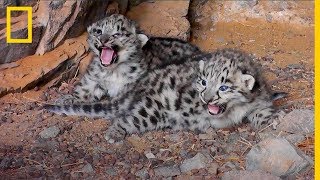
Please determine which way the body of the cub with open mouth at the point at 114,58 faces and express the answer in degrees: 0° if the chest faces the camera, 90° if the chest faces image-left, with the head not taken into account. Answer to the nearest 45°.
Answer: approximately 45°

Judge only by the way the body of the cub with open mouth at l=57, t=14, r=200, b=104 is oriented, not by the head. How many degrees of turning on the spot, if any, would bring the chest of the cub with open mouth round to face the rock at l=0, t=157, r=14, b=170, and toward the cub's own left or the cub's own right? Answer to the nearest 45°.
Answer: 0° — it already faces it

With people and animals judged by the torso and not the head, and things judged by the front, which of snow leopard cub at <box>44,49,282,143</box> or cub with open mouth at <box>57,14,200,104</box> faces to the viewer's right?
the snow leopard cub

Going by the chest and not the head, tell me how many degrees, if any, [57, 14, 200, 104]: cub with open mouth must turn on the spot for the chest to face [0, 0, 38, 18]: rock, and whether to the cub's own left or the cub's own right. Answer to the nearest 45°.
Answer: approximately 45° to the cub's own right

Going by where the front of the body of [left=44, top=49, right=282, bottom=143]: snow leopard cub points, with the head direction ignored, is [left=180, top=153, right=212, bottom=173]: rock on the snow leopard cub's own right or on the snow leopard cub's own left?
on the snow leopard cub's own right

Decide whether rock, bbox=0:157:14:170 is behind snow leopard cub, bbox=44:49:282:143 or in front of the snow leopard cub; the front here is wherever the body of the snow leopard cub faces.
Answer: behind

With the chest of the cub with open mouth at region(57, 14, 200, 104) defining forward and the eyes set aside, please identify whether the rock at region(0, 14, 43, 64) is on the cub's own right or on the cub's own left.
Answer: on the cub's own right

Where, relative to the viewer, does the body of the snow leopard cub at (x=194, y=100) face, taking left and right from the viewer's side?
facing to the right of the viewer

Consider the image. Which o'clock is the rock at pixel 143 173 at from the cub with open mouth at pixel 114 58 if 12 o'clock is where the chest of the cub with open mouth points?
The rock is roughly at 10 o'clock from the cub with open mouth.

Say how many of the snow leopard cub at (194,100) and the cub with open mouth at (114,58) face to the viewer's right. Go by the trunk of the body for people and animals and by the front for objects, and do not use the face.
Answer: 1
